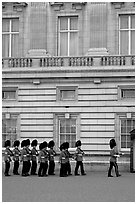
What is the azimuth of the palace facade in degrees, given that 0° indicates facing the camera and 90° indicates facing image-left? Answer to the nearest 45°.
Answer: approximately 0°
